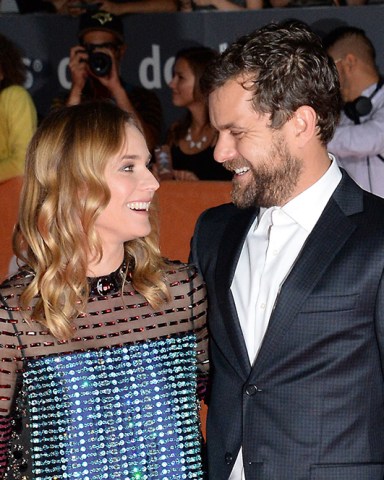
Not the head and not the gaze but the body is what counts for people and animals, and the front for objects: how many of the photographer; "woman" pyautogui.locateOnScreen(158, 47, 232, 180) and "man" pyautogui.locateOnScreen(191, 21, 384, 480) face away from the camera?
0

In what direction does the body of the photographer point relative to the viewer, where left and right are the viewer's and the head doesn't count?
facing the viewer

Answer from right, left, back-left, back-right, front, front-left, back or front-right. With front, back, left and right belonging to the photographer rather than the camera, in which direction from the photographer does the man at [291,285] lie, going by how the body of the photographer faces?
front

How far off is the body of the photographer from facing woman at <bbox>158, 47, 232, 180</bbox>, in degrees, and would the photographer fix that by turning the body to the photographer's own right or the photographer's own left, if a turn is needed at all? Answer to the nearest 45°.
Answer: approximately 45° to the photographer's own left

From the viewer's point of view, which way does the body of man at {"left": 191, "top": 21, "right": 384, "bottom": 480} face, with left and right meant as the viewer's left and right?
facing the viewer and to the left of the viewer

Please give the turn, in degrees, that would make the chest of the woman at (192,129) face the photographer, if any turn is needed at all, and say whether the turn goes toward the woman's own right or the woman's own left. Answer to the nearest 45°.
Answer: approximately 90° to the woman's own right

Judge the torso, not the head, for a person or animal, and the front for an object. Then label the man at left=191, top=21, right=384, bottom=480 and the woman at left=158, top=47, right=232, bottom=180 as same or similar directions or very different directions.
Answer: same or similar directions

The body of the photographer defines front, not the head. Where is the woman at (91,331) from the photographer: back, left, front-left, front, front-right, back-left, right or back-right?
front

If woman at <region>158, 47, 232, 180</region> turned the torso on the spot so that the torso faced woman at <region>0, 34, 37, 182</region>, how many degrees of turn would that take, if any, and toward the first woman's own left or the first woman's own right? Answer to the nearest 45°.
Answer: approximately 45° to the first woman's own right

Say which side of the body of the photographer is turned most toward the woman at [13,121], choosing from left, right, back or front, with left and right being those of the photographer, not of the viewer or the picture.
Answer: right

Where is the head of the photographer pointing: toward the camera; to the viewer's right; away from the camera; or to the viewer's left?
toward the camera

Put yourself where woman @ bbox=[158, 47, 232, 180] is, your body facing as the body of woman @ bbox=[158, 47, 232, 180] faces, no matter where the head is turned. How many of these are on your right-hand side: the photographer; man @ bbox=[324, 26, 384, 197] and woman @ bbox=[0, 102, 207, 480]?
1

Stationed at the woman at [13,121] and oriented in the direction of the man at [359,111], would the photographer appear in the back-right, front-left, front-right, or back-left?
front-left

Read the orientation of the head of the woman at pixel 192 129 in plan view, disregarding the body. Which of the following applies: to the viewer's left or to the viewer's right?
to the viewer's left

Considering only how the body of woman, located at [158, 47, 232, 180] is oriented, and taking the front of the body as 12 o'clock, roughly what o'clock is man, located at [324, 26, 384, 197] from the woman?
The man is roughly at 8 o'clock from the woman.
